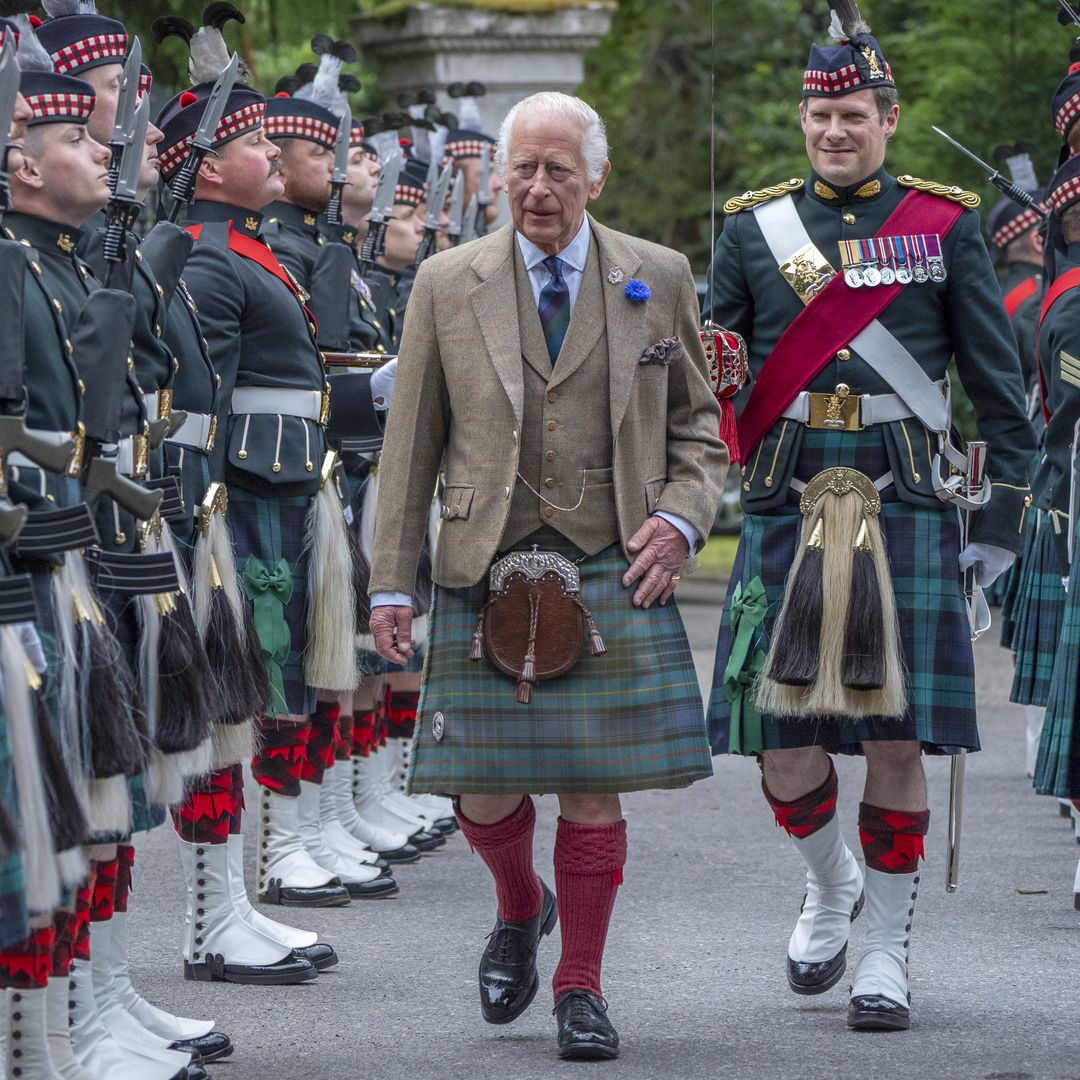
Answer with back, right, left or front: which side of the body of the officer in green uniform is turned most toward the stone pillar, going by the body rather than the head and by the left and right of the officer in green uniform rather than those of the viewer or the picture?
back

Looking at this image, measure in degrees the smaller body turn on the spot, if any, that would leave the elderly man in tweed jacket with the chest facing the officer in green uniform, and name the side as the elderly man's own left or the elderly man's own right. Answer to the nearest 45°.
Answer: approximately 135° to the elderly man's own left

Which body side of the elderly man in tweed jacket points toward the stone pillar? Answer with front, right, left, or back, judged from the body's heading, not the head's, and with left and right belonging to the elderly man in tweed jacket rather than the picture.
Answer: back

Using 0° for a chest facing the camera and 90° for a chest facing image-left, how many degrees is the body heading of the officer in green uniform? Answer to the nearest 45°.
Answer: approximately 0°

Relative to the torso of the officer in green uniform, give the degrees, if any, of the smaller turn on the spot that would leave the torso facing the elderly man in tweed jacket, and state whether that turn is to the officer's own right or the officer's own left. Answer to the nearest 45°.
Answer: approximately 45° to the officer's own right

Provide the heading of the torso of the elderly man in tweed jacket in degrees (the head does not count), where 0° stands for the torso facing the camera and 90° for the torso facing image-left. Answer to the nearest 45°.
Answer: approximately 0°

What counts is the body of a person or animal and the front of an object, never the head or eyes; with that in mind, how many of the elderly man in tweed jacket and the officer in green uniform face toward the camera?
2

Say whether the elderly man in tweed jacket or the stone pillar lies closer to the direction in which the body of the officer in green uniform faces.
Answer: the elderly man in tweed jacket
